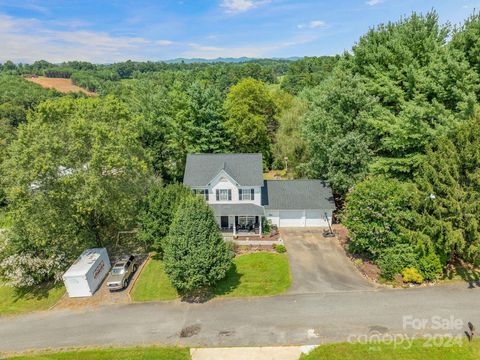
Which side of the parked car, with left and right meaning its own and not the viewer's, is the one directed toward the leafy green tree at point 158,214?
back

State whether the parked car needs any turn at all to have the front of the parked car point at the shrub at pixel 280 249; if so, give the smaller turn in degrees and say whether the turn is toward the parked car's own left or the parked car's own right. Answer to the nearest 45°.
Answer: approximately 135° to the parked car's own left

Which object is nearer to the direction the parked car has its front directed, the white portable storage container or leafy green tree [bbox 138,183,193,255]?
the white portable storage container

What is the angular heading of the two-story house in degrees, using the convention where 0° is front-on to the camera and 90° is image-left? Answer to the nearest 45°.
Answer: approximately 0°

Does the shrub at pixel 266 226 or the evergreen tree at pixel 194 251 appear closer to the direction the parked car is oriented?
the evergreen tree

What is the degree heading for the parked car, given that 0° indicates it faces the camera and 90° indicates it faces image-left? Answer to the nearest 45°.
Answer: approximately 45°
